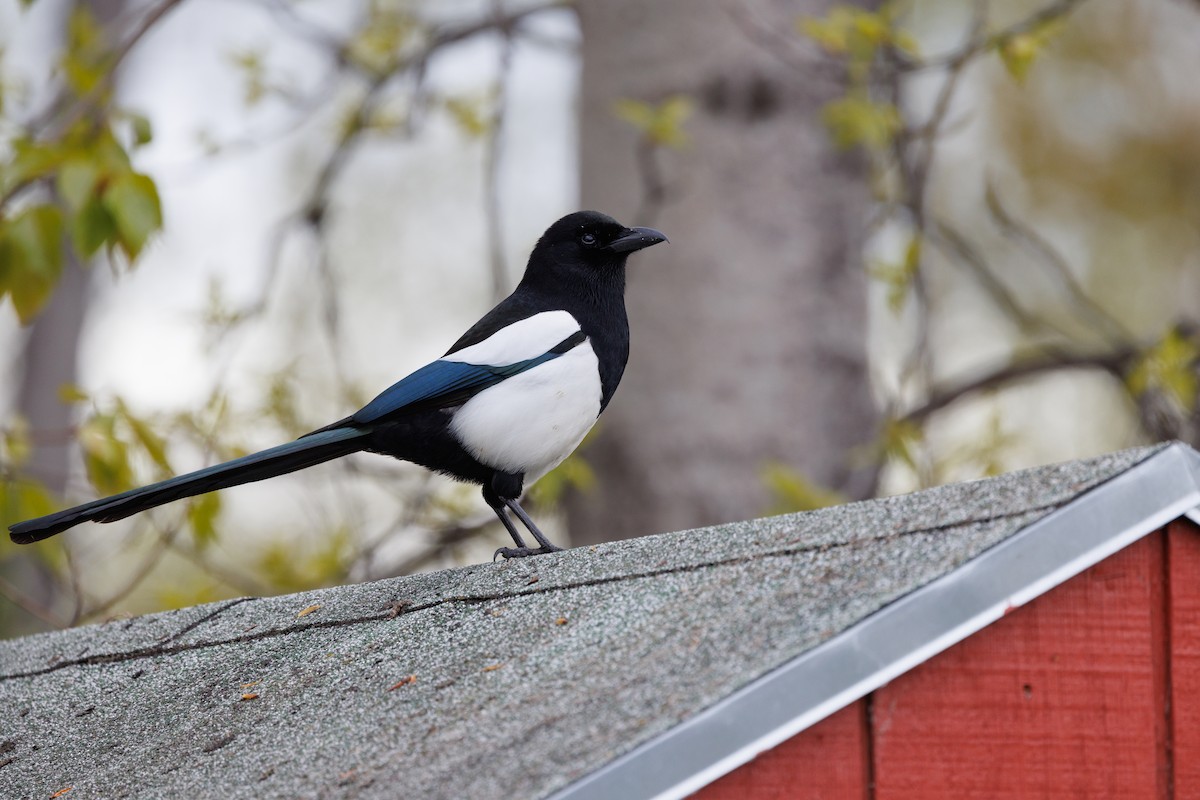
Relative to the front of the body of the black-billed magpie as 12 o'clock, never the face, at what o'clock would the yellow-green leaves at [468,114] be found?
The yellow-green leaves is roughly at 9 o'clock from the black-billed magpie.

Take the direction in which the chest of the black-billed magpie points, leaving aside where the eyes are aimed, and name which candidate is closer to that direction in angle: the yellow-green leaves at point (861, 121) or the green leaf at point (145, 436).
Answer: the yellow-green leaves

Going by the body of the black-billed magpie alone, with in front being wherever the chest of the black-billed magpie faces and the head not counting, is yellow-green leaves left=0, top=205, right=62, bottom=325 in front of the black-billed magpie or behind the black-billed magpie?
behind

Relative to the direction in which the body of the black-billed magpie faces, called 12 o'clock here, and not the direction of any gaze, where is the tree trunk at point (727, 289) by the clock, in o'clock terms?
The tree trunk is roughly at 10 o'clock from the black-billed magpie.

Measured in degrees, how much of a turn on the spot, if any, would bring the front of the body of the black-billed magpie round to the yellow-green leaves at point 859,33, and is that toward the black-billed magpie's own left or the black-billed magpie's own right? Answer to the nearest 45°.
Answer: approximately 45° to the black-billed magpie's own left

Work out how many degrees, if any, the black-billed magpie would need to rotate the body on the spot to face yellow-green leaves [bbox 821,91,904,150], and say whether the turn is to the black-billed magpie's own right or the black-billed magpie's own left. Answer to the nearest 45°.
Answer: approximately 45° to the black-billed magpie's own left

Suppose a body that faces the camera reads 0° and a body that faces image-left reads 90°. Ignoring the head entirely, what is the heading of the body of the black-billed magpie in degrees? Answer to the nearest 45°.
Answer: approximately 270°

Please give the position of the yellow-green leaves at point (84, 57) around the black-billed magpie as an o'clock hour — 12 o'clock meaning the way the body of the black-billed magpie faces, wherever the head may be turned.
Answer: The yellow-green leaves is roughly at 8 o'clock from the black-billed magpie.

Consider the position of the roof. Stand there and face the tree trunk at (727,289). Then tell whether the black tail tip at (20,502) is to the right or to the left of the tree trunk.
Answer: left

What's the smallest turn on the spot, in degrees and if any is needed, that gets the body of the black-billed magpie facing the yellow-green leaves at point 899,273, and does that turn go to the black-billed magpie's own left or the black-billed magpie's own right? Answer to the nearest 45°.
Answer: approximately 45° to the black-billed magpie's own left
